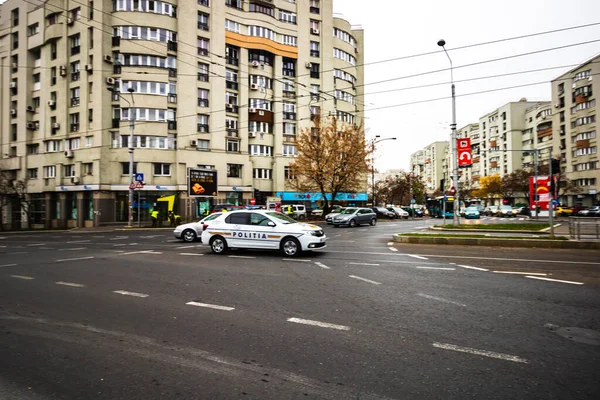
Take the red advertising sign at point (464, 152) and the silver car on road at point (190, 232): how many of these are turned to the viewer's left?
1

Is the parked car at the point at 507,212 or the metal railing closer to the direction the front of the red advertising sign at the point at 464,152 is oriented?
the metal railing

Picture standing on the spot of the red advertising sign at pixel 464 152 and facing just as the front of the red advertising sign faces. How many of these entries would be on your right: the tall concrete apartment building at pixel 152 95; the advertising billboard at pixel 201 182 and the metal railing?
2

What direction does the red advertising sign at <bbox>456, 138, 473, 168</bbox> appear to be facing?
toward the camera

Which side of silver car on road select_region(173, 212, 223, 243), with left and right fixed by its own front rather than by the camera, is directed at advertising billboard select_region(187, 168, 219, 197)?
right

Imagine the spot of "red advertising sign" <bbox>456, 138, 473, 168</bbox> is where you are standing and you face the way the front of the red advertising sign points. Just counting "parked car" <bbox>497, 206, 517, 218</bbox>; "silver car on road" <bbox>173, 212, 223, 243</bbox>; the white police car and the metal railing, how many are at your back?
1

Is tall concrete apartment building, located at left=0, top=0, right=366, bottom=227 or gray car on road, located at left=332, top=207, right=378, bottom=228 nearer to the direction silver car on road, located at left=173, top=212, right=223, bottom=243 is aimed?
the tall concrete apartment building

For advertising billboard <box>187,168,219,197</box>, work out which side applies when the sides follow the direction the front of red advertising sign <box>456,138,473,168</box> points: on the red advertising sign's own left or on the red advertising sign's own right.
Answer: on the red advertising sign's own right

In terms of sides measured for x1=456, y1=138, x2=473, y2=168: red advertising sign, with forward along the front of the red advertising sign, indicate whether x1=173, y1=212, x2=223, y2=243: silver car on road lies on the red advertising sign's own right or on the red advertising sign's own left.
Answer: on the red advertising sign's own right

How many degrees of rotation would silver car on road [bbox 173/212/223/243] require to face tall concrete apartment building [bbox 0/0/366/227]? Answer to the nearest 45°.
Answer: approximately 90° to its right

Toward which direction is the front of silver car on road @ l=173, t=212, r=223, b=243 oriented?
to the viewer's left

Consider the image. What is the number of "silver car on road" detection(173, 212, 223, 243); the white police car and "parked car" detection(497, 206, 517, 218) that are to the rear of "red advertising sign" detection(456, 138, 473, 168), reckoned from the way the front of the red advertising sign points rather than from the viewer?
1

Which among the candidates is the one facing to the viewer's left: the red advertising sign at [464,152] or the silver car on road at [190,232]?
the silver car on road
